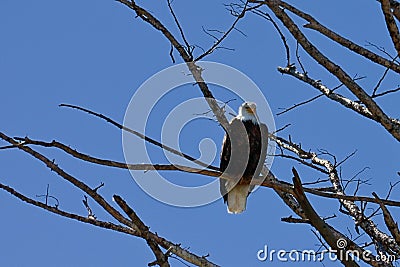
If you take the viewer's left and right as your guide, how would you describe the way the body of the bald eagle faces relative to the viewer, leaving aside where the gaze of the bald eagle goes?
facing the viewer and to the right of the viewer
